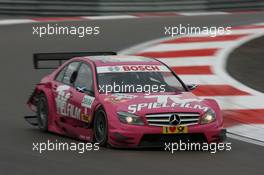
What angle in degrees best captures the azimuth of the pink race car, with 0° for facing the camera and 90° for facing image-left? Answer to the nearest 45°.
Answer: approximately 315°
